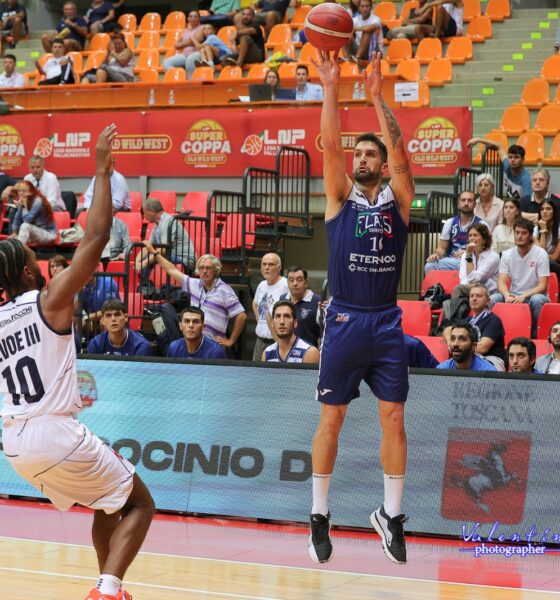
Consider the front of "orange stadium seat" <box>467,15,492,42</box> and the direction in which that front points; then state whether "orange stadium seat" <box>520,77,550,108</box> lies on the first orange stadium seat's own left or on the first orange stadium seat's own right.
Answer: on the first orange stadium seat's own left

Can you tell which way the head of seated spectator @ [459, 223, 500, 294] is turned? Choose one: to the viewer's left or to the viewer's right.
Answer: to the viewer's left

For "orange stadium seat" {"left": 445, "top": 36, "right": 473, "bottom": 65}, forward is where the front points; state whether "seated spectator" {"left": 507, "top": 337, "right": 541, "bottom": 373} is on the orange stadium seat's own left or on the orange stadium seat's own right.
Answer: on the orange stadium seat's own left

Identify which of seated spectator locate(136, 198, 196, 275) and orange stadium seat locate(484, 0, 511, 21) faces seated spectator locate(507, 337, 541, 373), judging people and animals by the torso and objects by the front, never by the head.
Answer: the orange stadium seat

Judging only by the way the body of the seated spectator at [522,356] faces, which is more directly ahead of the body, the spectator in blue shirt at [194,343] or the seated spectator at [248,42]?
the spectator in blue shirt

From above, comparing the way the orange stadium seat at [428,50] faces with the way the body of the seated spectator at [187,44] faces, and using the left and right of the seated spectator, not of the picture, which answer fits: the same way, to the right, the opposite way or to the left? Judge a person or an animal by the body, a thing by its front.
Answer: the same way

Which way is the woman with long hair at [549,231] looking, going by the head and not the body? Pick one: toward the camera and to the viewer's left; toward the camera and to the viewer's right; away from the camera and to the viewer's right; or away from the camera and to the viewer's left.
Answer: toward the camera and to the viewer's left

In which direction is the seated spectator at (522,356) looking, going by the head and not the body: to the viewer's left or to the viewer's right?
to the viewer's left

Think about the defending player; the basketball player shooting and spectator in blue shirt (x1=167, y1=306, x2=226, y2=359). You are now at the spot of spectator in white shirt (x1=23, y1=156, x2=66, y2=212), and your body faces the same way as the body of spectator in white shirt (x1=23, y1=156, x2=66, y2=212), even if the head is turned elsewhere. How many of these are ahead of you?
3

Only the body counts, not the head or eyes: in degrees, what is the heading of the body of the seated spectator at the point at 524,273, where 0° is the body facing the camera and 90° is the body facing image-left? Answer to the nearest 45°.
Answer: approximately 0°

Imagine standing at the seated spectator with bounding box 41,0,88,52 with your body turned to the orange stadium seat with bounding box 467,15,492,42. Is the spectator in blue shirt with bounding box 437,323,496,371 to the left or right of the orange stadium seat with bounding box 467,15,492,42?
right

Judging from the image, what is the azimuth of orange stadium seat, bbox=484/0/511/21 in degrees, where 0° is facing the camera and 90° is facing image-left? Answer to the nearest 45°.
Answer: approximately 0°

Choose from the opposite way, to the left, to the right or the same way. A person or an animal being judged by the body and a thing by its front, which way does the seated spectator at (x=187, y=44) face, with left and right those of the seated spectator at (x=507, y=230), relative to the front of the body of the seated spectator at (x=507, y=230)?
the same way

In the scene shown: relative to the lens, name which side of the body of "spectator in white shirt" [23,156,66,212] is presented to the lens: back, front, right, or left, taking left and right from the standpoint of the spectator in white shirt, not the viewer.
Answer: front

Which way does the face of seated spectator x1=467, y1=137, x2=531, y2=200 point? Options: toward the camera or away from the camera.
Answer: toward the camera

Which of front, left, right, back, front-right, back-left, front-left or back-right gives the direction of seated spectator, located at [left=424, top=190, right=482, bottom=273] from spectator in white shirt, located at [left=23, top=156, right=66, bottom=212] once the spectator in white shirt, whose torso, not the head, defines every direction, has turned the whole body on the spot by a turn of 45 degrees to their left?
front
